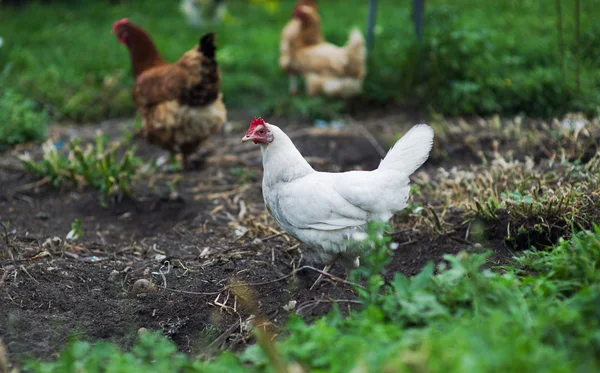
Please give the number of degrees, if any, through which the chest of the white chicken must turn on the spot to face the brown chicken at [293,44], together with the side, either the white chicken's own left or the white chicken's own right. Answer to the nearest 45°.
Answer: approximately 90° to the white chicken's own right

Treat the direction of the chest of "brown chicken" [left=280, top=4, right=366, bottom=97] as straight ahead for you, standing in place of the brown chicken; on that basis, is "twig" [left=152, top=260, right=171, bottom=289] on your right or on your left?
on your left

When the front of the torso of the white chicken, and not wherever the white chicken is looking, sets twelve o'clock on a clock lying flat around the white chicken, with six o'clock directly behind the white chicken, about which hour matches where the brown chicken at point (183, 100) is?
The brown chicken is roughly at 2 o'clock from the white chicken.

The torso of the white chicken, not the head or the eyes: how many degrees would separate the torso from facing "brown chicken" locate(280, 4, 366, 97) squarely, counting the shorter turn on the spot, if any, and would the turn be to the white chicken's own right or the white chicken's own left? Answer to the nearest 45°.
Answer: approximately 90° to the white chicken's own right

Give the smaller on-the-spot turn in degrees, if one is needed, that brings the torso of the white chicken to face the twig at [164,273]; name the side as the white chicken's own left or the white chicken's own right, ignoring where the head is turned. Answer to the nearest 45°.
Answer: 0° — it already faces it

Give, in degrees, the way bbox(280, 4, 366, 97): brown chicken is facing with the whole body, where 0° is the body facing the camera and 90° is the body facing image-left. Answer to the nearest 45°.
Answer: approximately 90°

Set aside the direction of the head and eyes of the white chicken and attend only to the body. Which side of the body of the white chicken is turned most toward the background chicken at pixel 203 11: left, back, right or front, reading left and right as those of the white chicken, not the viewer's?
right

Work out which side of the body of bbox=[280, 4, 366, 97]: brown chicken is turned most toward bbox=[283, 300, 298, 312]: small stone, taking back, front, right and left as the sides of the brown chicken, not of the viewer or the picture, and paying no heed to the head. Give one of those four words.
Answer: left

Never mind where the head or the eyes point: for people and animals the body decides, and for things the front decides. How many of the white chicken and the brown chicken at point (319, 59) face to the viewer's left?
2

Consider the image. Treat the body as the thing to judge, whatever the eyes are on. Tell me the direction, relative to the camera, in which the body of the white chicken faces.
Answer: to the viewer's left

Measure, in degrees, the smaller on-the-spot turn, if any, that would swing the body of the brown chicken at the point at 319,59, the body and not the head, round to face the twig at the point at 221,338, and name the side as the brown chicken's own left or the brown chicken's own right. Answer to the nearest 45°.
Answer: approximately 90° to the brown chicken's own left
